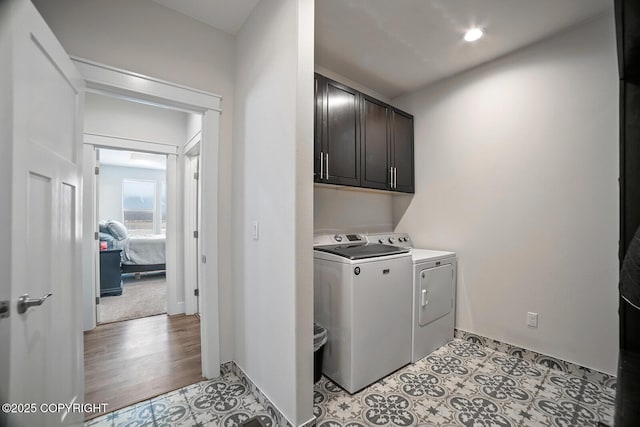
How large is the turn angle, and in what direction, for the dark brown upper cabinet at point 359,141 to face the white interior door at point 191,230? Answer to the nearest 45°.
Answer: approximately 135° to its right

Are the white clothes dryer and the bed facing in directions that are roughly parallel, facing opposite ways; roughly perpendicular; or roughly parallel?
roughly perpendicular

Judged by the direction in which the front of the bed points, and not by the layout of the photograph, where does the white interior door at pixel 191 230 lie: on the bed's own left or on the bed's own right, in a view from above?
on the bed's own right

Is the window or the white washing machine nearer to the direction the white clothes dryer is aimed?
the white washing machine

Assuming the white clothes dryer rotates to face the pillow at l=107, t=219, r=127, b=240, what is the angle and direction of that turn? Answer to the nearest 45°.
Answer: approximately 135° to its right

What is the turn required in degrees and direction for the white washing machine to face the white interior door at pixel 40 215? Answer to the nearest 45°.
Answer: approximately 90° to its right

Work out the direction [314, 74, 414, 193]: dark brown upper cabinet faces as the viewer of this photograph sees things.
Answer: facing the viewer and to the right of the viewer

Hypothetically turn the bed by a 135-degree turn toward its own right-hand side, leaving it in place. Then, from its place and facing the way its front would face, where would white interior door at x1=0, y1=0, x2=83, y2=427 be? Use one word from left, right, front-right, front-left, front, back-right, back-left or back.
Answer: front-left

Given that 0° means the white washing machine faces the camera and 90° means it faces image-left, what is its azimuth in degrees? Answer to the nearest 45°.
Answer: approximately 315°

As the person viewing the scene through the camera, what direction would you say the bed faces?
facing to the right of the viewer

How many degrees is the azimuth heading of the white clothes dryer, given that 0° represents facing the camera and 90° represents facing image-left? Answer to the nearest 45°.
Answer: approximately 315°

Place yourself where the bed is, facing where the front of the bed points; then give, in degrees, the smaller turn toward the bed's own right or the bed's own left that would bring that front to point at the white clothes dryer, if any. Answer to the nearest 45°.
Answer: approximately 90° to the bed's own right
